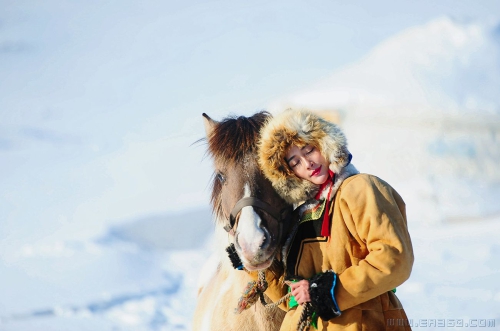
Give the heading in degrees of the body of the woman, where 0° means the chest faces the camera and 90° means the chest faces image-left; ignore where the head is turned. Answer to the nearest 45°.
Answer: approximately 45°
